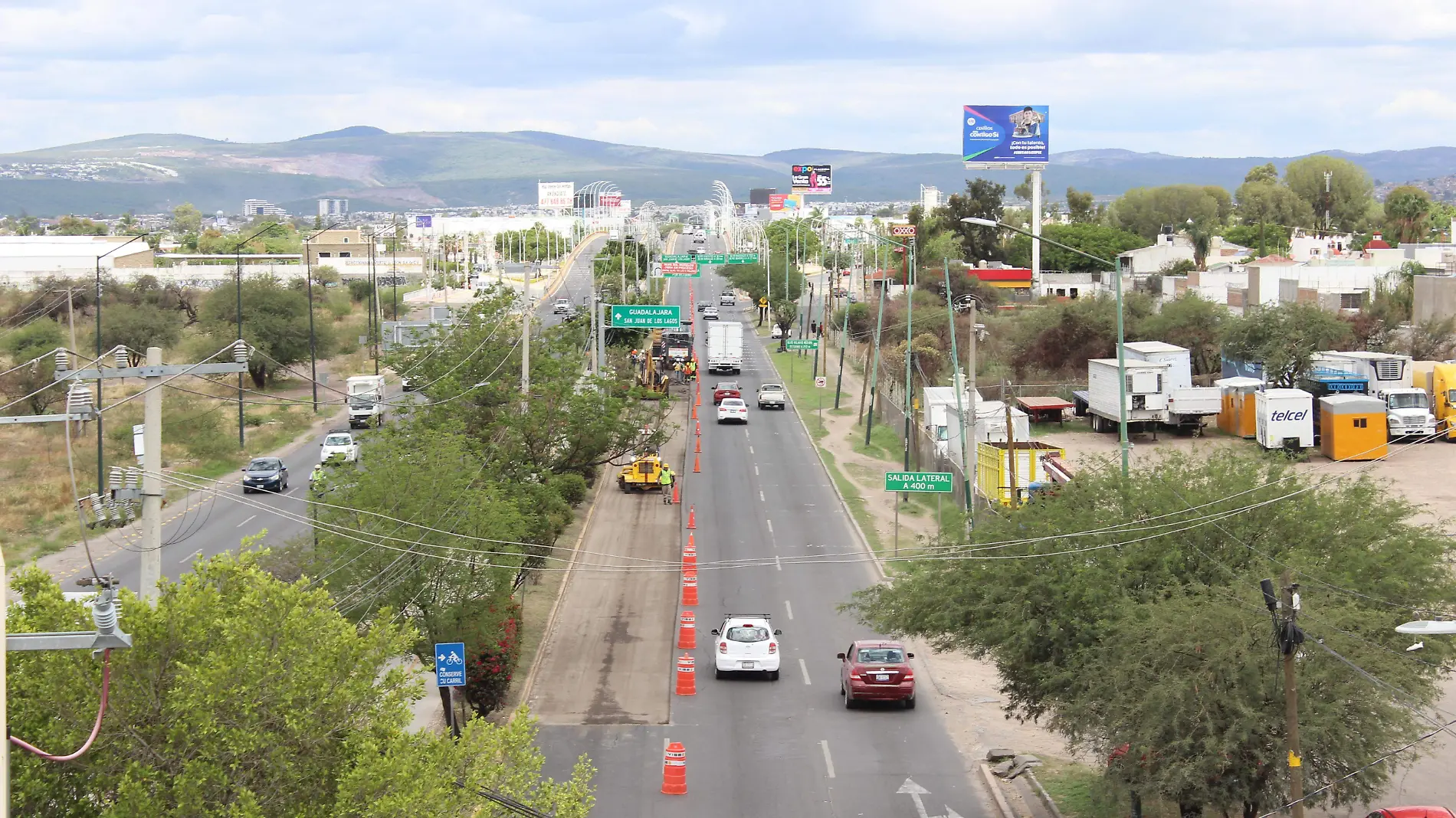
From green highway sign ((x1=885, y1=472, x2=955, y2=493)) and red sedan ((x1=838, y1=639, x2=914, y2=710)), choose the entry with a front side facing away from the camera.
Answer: the red sedan

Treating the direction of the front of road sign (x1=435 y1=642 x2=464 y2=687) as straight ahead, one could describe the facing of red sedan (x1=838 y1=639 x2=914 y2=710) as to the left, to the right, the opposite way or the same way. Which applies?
the opposite way

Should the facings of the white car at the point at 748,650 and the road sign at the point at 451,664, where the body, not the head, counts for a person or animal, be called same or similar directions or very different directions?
very different directions

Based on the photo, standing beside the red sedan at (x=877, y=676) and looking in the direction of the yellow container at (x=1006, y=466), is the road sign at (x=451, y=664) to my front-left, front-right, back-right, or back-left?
back-left

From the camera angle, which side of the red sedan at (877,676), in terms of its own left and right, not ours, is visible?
back

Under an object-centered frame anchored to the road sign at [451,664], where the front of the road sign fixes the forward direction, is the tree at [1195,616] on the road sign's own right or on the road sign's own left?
on the road sign's own left

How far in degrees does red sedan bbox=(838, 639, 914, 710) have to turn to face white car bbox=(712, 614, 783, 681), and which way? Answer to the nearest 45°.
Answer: approximately 45° to its left

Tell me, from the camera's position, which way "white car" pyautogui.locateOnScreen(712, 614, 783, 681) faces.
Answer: facing away from the viewer
